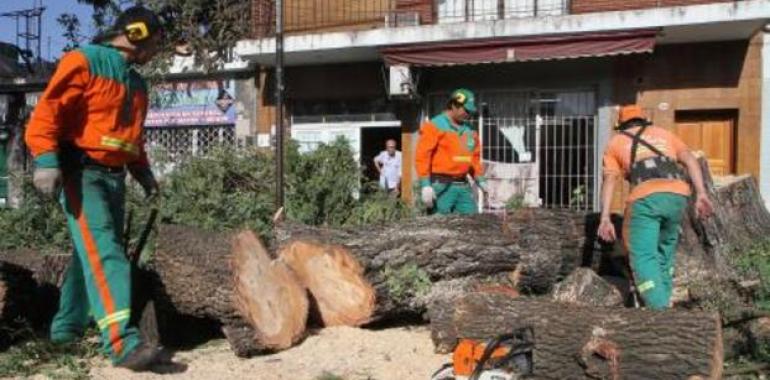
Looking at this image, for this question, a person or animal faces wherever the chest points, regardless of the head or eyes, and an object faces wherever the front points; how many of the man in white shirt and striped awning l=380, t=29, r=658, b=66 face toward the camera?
2

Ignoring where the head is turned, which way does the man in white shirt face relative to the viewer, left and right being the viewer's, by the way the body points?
facing the viewer

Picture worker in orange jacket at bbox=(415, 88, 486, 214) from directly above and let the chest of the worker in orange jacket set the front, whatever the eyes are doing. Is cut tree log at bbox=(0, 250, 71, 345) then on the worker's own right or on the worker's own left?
on the worker's own right

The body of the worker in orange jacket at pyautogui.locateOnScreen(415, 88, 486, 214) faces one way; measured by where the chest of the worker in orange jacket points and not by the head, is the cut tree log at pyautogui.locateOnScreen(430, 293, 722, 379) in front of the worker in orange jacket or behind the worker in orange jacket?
in front

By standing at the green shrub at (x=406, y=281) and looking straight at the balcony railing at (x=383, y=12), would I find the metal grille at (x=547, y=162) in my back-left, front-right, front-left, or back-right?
front-right

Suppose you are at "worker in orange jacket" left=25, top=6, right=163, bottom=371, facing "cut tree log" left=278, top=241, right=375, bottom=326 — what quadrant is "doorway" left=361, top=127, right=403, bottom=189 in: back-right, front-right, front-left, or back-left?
front-left

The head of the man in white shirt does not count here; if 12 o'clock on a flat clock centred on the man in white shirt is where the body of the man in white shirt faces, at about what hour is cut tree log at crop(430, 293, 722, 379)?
The cut tree log is roughly at 12 o'clock from the man in white shirt.

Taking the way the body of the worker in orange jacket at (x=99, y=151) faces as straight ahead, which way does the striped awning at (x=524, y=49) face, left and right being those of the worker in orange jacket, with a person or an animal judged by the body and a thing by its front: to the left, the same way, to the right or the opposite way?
to the right

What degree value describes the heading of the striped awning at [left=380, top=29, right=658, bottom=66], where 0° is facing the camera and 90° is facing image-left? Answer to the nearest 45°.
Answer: approximately 0°

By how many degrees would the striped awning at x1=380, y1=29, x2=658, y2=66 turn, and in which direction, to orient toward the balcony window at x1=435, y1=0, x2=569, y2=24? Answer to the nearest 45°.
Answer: approximately 180°

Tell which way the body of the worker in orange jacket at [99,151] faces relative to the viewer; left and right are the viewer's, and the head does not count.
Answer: facing the viewer and to the right of the viewer

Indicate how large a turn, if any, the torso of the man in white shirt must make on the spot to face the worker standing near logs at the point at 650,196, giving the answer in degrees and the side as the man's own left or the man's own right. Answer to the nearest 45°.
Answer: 0° — they already face them

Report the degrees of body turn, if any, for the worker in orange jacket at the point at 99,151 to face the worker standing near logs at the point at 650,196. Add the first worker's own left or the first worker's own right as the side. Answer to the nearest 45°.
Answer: approximately 45° to the first worker's own left

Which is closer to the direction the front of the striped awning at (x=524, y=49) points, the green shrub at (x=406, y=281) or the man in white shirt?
the green shrub
